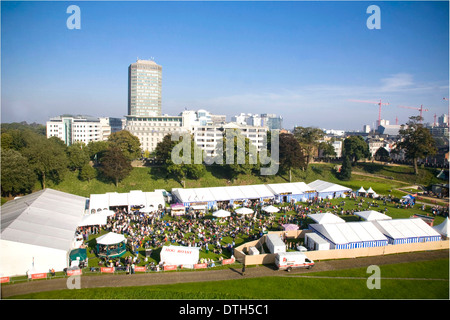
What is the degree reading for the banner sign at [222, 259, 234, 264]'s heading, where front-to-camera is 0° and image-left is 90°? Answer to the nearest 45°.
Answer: approximately 0°

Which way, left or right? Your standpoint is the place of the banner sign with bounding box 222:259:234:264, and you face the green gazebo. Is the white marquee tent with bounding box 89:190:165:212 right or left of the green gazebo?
right

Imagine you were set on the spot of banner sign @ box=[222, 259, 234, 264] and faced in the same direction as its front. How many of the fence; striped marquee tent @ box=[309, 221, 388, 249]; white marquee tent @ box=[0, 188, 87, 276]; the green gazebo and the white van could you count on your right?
2

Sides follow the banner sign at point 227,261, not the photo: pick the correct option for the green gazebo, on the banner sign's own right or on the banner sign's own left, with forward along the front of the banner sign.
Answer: on the banner sign's own right
